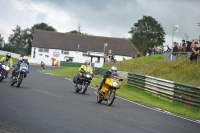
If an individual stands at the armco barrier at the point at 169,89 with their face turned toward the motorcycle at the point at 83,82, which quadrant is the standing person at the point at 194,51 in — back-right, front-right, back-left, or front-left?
back-right

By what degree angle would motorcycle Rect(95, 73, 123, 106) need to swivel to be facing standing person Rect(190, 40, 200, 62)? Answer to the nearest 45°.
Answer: approximately 90° to its left

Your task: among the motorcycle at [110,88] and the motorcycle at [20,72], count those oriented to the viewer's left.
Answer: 0

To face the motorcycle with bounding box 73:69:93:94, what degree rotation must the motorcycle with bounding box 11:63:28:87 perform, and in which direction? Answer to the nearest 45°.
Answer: approximately 45° to its left

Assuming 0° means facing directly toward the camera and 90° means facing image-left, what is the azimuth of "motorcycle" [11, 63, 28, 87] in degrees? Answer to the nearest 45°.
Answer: approximately 315°

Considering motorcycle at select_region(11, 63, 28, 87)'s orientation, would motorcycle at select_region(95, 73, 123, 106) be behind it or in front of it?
in front

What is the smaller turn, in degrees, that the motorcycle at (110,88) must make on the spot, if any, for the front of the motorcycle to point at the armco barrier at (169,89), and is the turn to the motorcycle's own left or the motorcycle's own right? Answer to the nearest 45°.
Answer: approximately 90° to the motorcycle's own left
